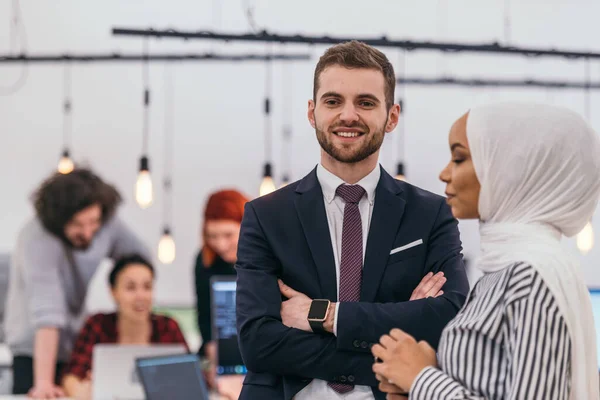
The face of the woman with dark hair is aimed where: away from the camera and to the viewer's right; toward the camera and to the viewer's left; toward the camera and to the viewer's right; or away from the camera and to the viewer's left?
toward the camera and to the viewer's right

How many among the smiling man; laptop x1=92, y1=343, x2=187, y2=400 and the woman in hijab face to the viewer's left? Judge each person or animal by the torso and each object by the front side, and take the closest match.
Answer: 1

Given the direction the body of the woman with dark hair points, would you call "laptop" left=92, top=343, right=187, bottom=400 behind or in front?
in front

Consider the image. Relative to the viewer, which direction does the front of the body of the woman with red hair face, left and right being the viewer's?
facing the viewer and to the right of the viewer

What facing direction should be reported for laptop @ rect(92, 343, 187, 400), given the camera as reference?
facing away from the viewer

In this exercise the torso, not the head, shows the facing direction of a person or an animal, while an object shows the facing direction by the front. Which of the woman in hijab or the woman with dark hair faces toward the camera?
the woman with dark hair

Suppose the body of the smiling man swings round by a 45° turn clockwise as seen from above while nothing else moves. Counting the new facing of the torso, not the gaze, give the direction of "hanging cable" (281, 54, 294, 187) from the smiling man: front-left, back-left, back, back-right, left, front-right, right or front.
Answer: back-right

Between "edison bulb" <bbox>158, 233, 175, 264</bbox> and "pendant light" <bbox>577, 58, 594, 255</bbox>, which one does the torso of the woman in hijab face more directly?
the edison bulb

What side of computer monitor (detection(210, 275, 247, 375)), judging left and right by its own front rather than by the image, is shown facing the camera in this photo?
front

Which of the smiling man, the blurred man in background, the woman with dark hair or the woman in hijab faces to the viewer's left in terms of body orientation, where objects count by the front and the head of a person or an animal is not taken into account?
the woman in hijab

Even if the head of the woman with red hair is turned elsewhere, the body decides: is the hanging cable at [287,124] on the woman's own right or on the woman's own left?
on the woman's own left

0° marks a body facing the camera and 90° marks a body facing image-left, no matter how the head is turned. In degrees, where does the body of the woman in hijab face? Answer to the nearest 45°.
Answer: approximately 90°

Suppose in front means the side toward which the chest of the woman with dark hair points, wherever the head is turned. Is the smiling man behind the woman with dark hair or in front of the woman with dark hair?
in front

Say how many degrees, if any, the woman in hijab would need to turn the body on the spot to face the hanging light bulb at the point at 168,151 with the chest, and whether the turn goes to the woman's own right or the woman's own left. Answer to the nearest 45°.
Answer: approximately 45° to the woman's own right

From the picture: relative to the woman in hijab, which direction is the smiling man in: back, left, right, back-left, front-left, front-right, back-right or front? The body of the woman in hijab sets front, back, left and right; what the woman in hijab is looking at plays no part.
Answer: front-right

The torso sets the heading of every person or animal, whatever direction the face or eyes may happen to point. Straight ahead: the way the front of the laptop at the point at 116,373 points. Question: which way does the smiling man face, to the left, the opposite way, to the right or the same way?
the opposite way

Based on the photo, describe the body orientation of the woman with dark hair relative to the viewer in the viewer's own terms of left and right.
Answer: facing the viewer

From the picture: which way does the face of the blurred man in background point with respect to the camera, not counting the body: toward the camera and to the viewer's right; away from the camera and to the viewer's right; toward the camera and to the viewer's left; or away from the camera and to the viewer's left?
toward the camera and to the viewer's right
